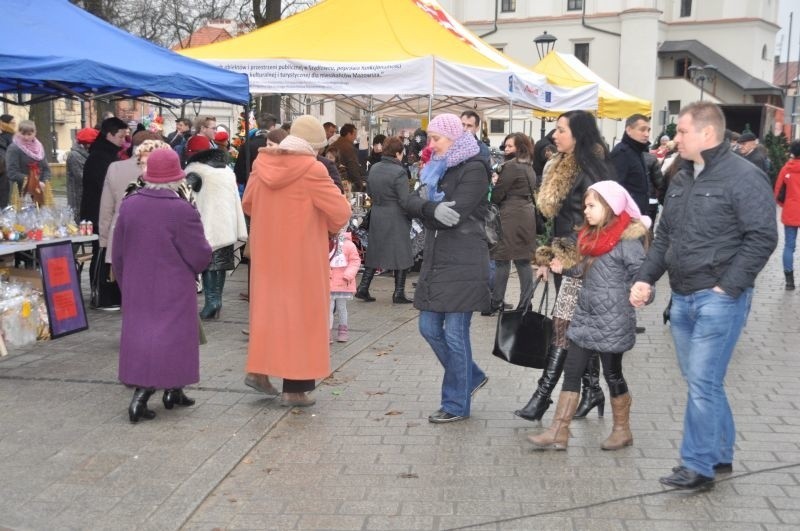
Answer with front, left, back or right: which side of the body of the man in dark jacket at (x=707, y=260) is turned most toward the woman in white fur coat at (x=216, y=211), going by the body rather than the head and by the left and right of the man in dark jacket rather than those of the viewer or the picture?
right

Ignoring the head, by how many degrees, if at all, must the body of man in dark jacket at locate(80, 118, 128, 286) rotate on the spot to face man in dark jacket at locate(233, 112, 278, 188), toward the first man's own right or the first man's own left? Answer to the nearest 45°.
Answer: approximately 45° to the first man's own left

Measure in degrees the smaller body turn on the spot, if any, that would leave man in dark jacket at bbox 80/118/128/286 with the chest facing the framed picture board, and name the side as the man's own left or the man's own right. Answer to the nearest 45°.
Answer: approximately 90° to the man's own right

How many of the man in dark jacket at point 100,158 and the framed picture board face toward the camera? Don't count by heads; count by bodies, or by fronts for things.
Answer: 1

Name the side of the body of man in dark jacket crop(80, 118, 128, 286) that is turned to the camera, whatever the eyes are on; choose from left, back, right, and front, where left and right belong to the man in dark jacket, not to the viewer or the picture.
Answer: right

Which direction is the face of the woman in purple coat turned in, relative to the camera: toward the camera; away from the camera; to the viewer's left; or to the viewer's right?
away from the camera

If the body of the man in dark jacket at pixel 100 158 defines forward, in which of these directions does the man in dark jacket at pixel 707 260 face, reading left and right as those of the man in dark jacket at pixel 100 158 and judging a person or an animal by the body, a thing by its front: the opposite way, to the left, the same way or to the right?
the opposite way

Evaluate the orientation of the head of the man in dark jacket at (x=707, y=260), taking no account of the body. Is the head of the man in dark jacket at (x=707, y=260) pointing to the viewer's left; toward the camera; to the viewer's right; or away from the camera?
to the viewer's left

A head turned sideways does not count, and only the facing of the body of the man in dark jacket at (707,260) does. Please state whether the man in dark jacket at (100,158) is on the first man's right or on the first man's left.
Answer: on the first man's right

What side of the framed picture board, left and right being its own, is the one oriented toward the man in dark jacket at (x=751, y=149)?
left

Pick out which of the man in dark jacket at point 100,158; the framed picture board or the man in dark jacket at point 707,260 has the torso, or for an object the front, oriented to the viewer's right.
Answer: the man in dark jacket at point 100,158

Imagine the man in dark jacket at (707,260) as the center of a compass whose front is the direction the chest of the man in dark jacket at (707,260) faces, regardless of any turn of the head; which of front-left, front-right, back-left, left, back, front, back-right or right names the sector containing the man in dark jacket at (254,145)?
right

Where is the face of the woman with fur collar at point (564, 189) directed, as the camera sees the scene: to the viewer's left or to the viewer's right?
to the viewer's left

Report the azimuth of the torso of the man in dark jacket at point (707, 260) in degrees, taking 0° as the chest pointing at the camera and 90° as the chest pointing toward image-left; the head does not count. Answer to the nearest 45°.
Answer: approximately 45°

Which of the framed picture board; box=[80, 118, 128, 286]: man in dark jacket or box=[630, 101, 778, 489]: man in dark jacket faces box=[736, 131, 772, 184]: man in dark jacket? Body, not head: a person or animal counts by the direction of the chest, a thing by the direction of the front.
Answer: box=[80, 118, 128, 286]: man in dark jacket
